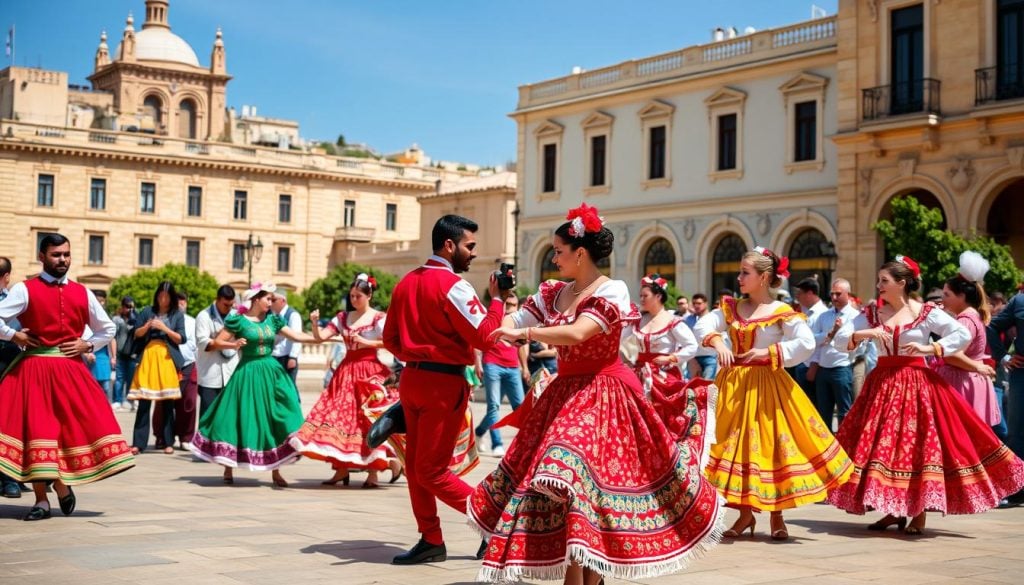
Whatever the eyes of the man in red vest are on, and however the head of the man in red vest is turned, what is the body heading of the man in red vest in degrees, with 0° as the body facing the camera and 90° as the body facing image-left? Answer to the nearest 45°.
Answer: approximately 0°

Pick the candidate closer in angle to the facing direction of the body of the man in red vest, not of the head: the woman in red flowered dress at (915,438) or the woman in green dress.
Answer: the woman in red flowered dress

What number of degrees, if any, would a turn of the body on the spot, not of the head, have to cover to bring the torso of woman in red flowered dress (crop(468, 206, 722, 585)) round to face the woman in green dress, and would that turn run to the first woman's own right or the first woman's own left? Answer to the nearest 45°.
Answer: approximately 90° to the first woman's own right

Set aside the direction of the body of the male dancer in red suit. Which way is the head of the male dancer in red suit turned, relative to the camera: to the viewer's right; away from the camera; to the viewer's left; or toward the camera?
to the viewer's right

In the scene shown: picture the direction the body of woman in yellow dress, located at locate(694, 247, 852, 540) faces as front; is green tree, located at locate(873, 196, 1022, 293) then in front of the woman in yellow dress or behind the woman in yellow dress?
behind

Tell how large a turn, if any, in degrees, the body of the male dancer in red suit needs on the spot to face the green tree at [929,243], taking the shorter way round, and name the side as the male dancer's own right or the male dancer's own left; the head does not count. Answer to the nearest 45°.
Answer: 0° — they already face it

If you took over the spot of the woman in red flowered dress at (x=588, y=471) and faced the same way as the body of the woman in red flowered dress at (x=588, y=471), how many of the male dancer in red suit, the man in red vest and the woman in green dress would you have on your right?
3

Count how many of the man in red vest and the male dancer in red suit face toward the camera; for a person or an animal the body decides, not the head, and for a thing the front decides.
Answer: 1

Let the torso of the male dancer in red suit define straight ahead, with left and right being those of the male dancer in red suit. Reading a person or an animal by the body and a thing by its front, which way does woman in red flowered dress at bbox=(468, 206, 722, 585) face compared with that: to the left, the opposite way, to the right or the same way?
the opposite way

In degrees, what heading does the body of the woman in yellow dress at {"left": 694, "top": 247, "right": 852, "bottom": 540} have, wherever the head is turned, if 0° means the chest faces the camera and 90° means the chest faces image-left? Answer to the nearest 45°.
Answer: approximately 45°

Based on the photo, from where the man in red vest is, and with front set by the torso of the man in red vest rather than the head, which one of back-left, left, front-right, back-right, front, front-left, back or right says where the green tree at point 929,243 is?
back-left

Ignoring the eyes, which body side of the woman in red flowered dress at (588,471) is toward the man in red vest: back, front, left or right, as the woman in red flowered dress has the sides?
right

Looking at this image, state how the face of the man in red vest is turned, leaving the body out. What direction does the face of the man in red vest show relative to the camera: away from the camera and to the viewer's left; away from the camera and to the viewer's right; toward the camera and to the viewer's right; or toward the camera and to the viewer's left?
toward the camera and to the viewer's right
